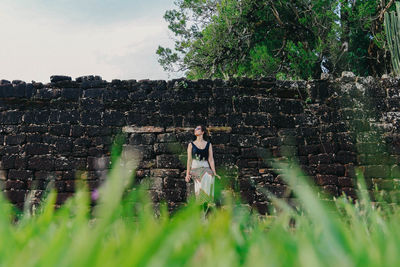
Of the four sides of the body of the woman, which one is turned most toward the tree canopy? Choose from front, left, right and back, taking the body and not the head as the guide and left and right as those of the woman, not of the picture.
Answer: back

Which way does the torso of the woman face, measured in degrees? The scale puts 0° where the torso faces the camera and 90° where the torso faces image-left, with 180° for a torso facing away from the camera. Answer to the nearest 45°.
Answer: approximately 0°
